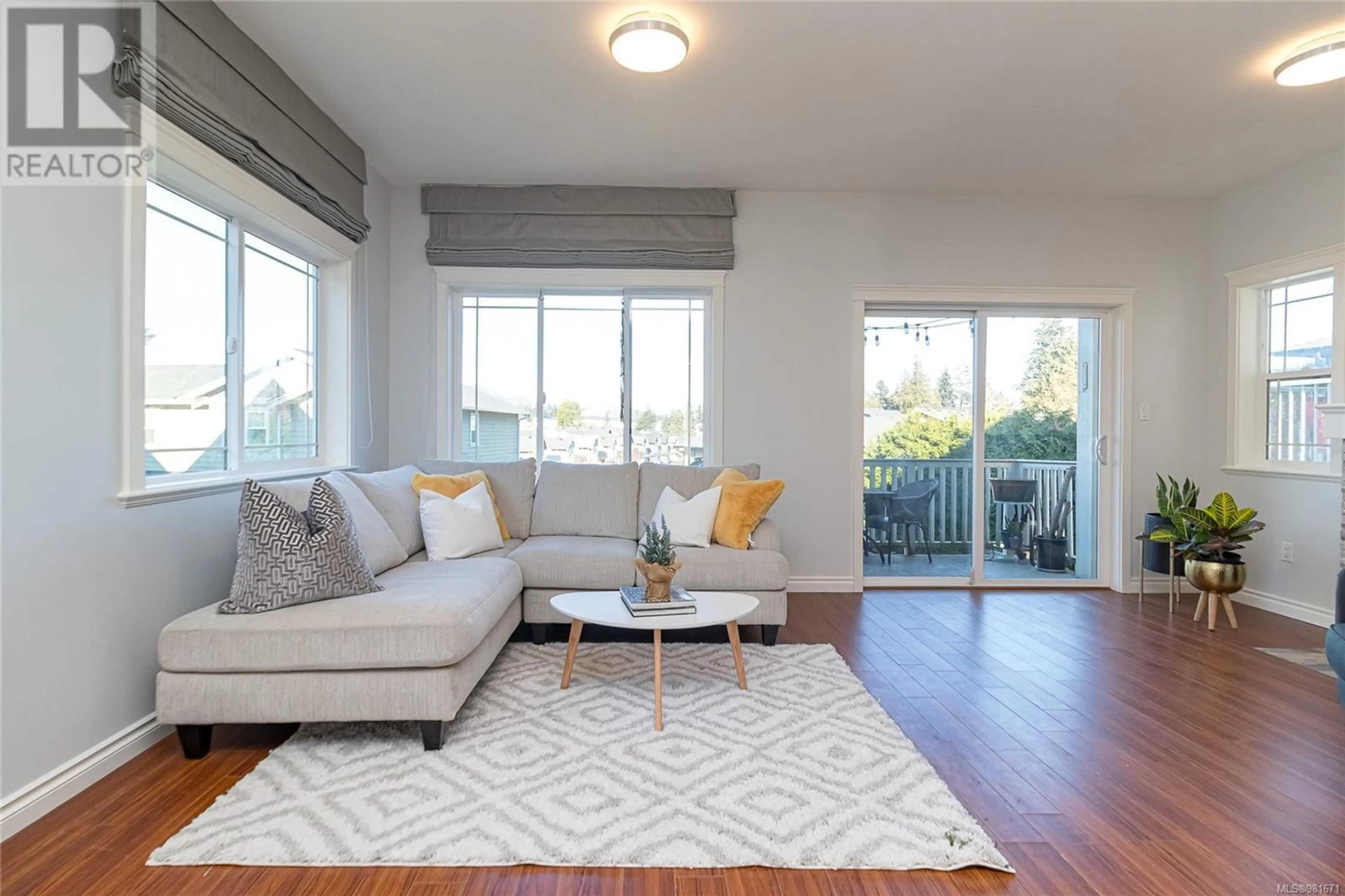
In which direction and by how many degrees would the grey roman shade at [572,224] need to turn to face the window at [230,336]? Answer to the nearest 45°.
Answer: approximately 45° to its right

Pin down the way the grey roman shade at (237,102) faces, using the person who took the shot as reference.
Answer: facing the viewer and to the right of the viewer

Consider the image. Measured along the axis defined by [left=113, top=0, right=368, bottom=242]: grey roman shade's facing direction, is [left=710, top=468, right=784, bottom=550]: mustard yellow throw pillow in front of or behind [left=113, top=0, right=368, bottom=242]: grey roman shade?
in front

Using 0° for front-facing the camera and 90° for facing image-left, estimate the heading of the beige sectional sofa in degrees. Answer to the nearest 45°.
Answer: approximately 0°

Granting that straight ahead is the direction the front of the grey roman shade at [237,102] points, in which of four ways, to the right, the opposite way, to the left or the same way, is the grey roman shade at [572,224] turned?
to the right

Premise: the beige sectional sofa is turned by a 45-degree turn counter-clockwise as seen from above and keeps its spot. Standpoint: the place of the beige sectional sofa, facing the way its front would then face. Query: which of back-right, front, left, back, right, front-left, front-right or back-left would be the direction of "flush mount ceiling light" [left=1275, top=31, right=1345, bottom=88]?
front-left

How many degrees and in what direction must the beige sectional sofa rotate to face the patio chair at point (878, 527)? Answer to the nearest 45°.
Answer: approximately 135° to its left

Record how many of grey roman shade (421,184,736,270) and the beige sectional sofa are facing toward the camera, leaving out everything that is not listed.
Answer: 2

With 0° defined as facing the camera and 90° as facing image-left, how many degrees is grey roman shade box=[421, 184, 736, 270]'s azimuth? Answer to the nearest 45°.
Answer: approximately 0°

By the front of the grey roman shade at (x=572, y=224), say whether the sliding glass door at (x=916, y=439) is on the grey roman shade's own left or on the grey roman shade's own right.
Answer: on the grey roman shade's own left

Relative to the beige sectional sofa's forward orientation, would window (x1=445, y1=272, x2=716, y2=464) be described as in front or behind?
behind

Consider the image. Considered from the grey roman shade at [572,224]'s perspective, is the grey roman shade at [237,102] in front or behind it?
in front

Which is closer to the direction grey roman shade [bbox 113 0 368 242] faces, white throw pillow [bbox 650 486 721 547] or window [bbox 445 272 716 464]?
the white throw pillow

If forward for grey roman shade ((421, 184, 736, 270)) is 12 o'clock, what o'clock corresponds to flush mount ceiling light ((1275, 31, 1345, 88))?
The flush mount ceiling light is roughly at 10 o'clock from the grey roman shade.

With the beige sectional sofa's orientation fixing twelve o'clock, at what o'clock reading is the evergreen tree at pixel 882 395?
The evergreen tree is roughly at 8 o'clock from the beige sectional sofa.
